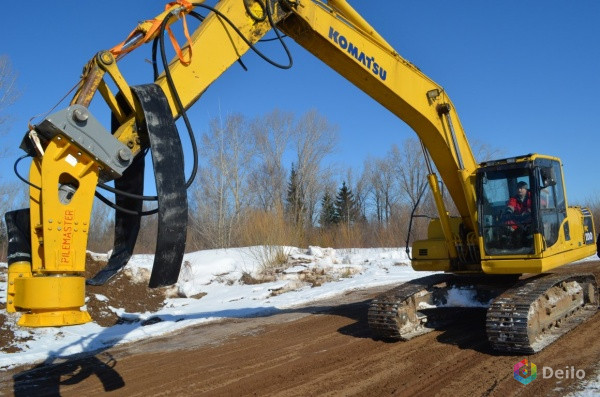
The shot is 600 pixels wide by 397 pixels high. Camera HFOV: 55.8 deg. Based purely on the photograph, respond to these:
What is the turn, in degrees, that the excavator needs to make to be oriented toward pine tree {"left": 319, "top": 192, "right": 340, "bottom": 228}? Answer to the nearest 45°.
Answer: approximately 135° to its right

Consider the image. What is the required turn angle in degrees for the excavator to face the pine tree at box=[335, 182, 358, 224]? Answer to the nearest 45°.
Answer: approximately 135° to its right

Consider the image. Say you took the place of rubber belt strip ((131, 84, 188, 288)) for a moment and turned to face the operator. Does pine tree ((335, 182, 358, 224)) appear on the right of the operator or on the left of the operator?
left

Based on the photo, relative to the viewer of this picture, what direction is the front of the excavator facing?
facing the viewer and to the left of the viewer

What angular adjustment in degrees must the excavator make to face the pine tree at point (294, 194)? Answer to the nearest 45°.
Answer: approximately 135° to its right
